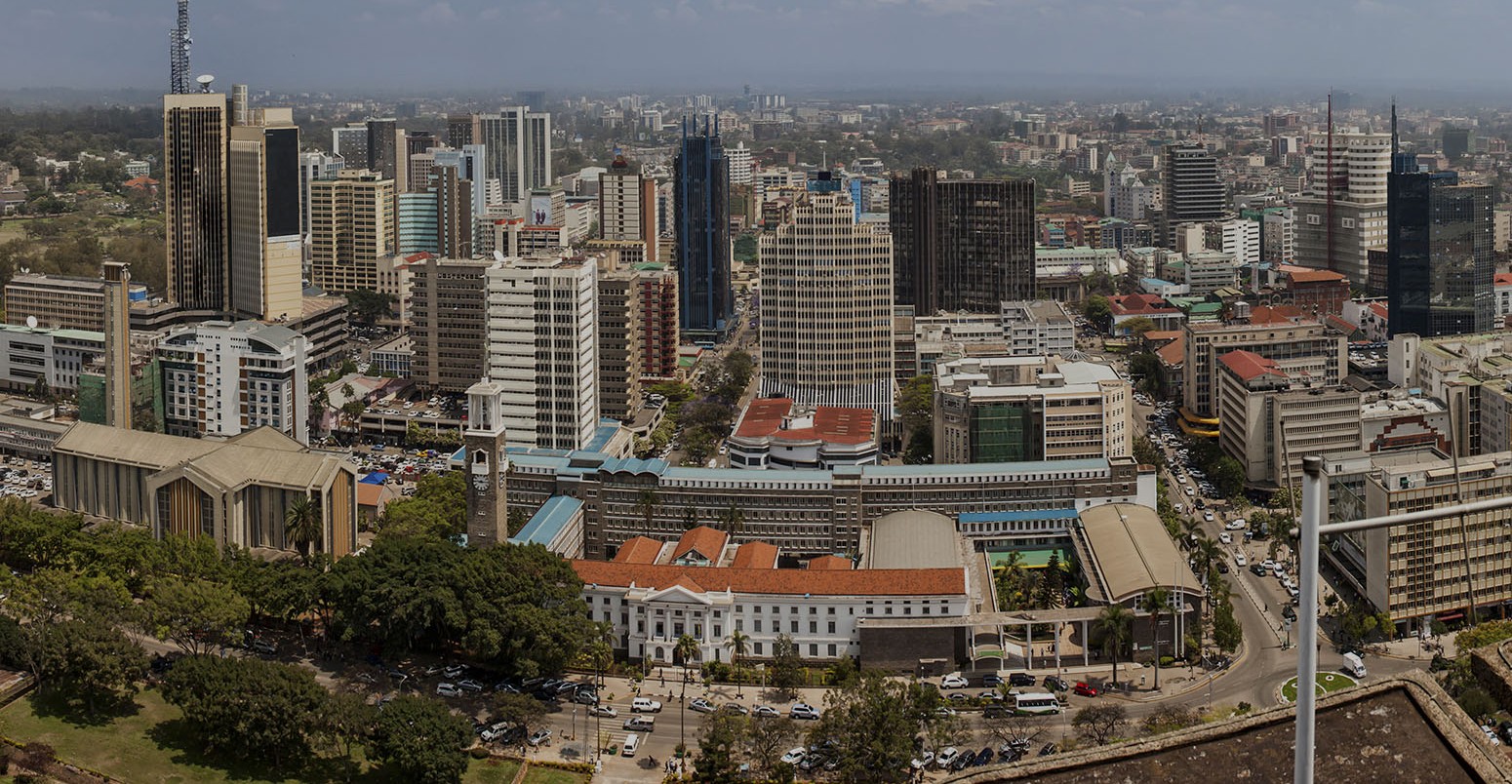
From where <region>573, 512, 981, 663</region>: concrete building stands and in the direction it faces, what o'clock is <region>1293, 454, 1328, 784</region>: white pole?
The white pole is roughly at 12 o'clock from the concrete building.

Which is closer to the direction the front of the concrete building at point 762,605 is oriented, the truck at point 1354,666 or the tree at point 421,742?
the tree

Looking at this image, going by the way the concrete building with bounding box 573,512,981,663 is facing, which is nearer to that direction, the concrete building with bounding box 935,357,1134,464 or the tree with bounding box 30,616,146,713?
the tree

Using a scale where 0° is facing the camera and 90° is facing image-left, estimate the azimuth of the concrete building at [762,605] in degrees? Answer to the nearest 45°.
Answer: approximately 0°

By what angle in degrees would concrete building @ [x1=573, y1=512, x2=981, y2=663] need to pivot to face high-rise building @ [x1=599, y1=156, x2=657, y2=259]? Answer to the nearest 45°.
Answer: approximately 180°

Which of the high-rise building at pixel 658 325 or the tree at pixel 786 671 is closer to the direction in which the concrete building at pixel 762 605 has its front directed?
the tree

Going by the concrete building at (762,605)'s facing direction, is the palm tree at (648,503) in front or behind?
behind

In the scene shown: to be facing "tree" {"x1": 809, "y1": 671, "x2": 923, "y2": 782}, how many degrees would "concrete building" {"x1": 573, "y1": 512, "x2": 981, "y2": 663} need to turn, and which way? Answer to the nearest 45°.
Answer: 0° — it already faces it
